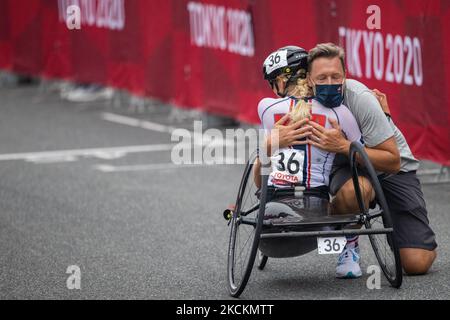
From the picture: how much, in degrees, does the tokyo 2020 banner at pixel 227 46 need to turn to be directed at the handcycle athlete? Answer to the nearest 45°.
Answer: approximately 45° to its left

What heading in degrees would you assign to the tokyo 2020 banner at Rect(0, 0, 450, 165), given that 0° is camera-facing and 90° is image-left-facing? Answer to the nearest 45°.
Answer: approximately 45°
